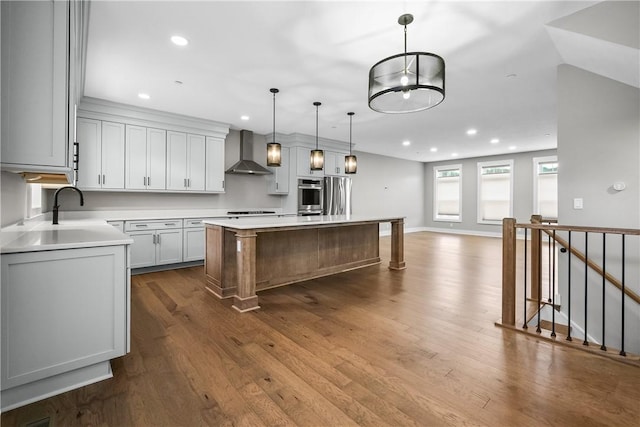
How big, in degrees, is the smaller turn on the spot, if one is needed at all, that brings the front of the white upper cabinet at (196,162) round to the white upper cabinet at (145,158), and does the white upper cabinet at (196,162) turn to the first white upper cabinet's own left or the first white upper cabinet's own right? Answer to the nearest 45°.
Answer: approximately 90° to the first white upper cabinet's own right

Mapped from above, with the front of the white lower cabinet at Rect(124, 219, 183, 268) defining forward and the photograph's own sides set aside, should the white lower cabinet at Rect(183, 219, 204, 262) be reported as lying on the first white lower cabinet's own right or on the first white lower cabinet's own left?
on the first white lower cabinet's own left

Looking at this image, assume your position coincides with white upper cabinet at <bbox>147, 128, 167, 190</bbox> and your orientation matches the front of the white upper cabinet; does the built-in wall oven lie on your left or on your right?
on your left

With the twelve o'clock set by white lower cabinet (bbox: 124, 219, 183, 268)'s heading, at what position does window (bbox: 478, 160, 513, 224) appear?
The window is roughly at 9 o'clock from the white lower cabinet.

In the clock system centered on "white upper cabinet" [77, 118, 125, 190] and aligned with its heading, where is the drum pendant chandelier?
The drum pendant chandelier is roughly at 11 o'clock from the white upper cabinet.

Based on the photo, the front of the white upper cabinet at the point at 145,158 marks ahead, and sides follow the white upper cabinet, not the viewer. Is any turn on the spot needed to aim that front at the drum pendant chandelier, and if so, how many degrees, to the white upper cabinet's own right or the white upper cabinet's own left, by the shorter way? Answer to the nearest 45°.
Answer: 0° — it already faces it

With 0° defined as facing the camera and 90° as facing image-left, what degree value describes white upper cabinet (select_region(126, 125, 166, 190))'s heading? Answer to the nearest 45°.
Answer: approximately 0°

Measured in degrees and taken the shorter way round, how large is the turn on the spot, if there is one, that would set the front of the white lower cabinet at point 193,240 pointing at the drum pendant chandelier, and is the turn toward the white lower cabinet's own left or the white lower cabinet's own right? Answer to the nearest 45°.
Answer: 0° — it already faces it
